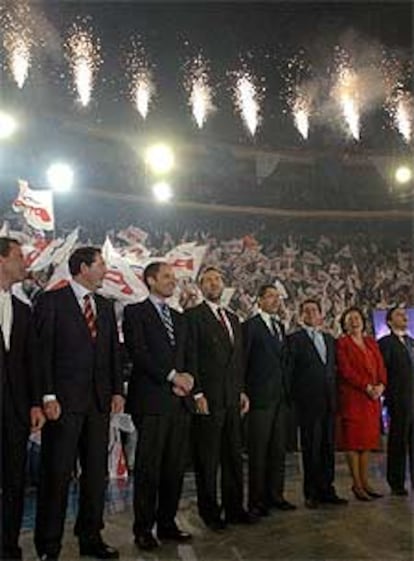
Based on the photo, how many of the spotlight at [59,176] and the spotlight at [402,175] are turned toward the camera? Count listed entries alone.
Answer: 2

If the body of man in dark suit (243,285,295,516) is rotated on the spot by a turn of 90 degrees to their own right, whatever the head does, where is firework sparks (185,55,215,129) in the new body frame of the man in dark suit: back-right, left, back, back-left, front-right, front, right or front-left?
back-right

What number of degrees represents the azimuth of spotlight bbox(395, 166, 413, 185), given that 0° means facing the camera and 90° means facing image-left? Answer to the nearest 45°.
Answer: approximately 0°

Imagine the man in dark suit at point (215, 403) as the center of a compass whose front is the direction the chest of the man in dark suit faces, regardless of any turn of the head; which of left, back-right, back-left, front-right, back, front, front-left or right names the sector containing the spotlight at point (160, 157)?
back-left

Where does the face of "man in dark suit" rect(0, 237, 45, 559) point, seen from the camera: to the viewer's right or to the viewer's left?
to the viewer's right

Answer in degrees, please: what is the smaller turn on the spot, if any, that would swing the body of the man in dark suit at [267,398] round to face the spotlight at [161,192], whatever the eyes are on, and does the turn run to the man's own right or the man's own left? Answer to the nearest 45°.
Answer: approximately 135° to the man's own left

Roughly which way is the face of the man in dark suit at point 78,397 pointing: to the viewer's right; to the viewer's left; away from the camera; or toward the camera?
to the viewer's right

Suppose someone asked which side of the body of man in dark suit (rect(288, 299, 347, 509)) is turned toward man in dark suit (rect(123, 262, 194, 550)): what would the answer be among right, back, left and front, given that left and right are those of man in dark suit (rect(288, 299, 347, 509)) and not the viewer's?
right
